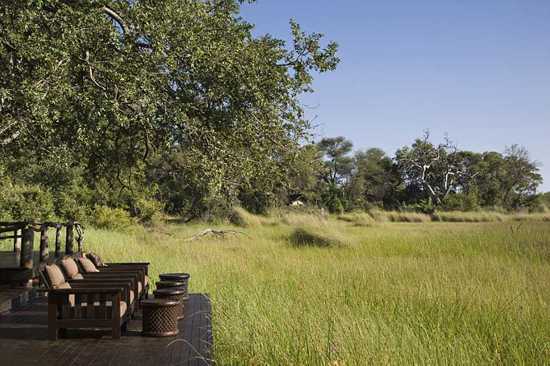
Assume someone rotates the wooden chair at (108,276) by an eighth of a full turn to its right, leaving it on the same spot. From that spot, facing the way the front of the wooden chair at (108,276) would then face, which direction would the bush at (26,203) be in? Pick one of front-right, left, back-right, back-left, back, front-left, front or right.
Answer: back-left

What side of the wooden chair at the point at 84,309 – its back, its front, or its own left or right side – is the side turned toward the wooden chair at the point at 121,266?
left

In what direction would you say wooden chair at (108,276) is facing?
to the viewer's right

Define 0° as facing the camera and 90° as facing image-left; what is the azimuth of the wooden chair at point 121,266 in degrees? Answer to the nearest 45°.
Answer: approximately 270°

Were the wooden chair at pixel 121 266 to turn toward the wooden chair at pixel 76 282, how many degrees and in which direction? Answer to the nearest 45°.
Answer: approximately 90° to its right

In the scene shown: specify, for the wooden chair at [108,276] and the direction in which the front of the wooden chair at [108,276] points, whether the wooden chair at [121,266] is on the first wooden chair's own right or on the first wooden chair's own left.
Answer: on the first wooden chair's own left

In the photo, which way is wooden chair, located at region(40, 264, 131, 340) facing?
to the viewer's right
